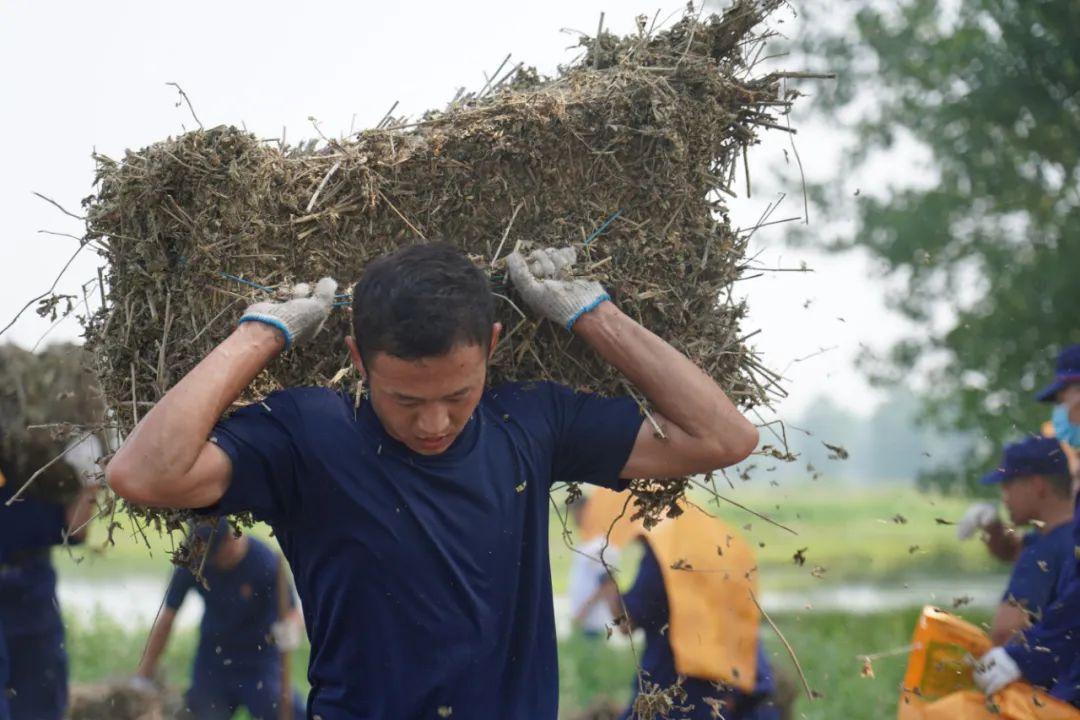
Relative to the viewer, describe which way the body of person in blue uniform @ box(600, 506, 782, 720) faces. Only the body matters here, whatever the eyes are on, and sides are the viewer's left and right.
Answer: facing away from the viewer and to the left of the viewer

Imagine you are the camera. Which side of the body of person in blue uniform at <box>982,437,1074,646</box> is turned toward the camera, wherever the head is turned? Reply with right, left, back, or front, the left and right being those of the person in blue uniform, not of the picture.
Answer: left

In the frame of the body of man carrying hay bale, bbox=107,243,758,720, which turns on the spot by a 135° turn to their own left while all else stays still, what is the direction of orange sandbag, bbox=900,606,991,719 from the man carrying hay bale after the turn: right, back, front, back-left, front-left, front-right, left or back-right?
front

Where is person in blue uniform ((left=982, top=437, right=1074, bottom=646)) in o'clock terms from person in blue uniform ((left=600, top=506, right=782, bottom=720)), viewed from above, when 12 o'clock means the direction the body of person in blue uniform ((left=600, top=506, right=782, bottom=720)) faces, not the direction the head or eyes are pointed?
person in blue uniform ((left=982, top=437, right=1074, bottom=646)) is roughly at 4 o'clock from person in blue uniform ((left=600, top=506, right=782, bottom=720)).

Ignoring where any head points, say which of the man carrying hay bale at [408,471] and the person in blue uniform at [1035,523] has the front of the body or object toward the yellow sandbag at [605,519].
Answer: the person in blue uniform
